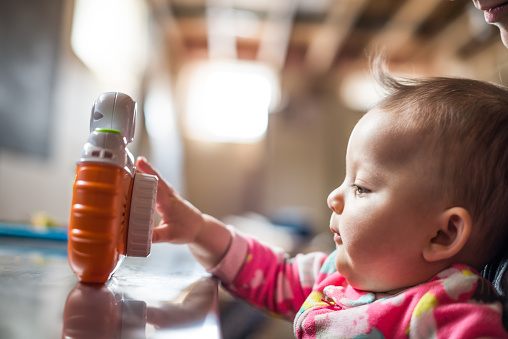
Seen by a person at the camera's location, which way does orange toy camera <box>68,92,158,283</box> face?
facing to the right of the viewer

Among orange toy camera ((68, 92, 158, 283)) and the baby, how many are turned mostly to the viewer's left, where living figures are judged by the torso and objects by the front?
1

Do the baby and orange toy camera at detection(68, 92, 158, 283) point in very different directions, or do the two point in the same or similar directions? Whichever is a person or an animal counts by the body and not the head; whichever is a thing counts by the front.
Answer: very different directions

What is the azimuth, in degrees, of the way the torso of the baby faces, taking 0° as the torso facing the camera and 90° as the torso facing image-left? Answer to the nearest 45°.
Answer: approximately 90°

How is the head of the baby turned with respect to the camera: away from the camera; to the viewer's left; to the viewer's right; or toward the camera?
to the viewer's left
